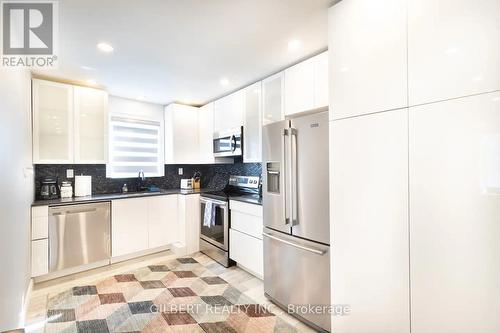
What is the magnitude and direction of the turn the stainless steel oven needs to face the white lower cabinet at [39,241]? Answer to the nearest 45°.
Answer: approximately 45° to its right

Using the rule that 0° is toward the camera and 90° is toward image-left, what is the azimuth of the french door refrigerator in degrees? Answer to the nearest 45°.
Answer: approximately 45°

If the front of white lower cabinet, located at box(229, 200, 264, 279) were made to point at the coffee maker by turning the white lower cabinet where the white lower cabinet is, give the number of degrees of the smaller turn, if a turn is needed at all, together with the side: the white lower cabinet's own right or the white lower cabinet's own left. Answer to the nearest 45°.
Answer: approximately 45° to the white lower cabinet's own right

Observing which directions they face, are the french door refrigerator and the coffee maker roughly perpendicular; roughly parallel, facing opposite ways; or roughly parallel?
roughly perpendicular

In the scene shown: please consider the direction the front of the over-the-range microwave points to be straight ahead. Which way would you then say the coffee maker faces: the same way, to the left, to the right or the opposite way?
to the left

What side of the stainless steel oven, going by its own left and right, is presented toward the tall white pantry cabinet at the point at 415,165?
left

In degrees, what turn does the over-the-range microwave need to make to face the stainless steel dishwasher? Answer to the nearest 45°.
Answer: approximately 45° to its right

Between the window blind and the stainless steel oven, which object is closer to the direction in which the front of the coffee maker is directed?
the stainless steel oven
